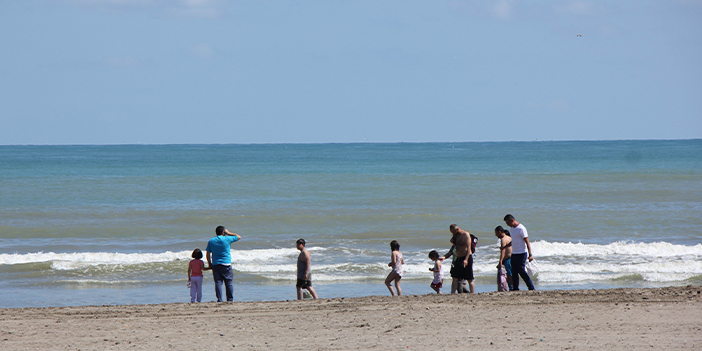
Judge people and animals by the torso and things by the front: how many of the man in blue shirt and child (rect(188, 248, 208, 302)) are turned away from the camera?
2

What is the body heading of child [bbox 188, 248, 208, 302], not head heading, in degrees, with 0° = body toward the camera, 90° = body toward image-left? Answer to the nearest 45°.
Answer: approximately 180°

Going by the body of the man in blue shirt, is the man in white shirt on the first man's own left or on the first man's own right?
on the first man's own right

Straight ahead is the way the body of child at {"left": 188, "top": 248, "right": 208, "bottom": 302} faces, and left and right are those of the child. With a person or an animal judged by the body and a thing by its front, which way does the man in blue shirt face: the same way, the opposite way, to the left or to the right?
the same way

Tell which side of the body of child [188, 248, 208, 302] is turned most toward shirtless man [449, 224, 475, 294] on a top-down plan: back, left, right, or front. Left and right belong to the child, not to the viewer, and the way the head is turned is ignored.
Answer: right

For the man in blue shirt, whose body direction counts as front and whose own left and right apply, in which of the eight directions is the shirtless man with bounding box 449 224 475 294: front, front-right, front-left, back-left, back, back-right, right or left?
right

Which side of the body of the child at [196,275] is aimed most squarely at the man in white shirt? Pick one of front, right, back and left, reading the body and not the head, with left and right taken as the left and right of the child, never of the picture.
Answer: right

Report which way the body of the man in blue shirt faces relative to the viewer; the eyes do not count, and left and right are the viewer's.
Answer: facing away from the viewer
